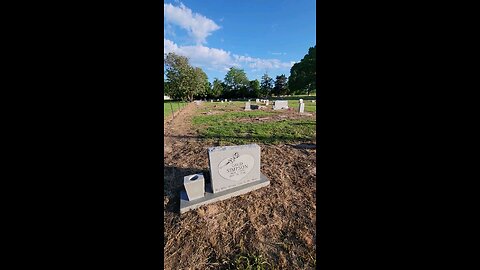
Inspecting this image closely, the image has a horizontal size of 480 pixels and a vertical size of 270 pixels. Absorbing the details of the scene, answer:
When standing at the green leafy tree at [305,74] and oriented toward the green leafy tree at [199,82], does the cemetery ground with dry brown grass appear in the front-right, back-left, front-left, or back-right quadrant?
front-left

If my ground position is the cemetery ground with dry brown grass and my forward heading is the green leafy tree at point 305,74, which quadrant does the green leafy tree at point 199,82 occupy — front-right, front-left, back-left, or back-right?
front-left

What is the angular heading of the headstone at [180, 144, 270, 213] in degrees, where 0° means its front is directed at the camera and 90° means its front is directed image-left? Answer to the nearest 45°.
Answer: approximately 315°

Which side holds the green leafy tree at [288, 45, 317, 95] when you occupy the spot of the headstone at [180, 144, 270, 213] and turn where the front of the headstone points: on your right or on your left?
on your left

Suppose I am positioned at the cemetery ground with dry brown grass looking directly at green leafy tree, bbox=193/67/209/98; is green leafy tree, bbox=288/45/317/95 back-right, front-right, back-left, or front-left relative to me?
front-right

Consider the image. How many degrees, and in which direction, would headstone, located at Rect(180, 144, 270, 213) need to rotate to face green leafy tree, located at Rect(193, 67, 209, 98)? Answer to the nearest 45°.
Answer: approximately 135° to its left
